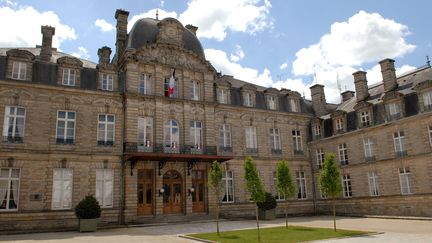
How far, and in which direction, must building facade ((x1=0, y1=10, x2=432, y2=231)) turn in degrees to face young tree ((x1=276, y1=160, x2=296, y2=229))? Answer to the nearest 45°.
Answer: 0° — it already faces it

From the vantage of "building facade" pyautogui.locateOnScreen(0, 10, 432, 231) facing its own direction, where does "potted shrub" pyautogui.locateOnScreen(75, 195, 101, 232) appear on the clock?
The potted shrub is roughly at 3 o'clock from the building facade.

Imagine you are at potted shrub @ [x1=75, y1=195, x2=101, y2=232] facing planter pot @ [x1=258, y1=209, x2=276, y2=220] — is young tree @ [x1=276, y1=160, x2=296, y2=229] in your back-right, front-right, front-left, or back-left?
front-right

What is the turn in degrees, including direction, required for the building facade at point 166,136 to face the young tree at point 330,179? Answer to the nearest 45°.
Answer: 0° — it already faces it

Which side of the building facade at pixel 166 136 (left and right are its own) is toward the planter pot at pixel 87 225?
right

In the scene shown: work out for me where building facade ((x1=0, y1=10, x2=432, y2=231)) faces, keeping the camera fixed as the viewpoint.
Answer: facing the viewer and to the right of the viewer

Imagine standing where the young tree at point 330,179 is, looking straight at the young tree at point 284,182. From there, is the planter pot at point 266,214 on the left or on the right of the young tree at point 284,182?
right
